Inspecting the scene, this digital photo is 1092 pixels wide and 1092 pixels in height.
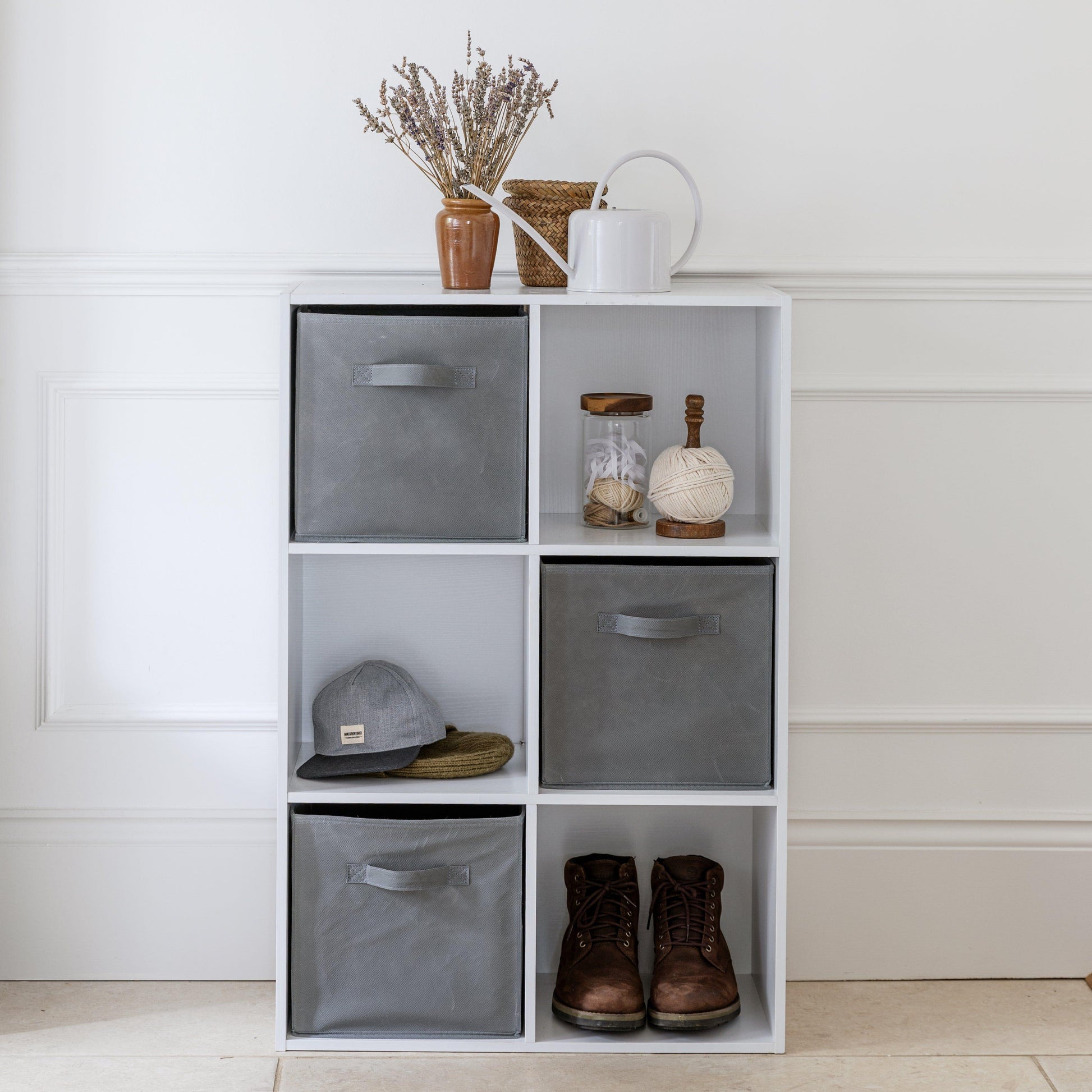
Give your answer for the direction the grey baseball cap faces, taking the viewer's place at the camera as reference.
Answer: facing the viewer and to the left of the viewer

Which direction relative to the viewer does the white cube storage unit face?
toward the camera

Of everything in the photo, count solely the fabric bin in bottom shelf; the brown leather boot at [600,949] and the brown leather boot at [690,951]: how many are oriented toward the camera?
3

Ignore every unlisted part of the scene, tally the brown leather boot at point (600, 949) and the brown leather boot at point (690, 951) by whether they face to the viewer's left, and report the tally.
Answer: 0

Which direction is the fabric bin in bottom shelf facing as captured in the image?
toward the camera

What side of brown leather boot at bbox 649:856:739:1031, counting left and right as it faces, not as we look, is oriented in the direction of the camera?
front

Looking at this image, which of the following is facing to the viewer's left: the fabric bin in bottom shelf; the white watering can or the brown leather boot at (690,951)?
the white watering can

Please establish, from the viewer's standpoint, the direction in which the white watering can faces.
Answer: facing to the left of the viewer
